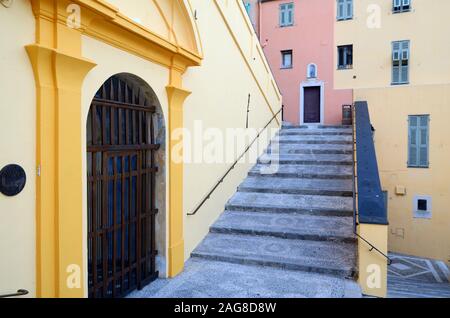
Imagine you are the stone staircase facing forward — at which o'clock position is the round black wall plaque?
The round black wall plaque is roughly at 1 o'clock from the stone staircase.

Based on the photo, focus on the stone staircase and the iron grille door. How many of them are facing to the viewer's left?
0

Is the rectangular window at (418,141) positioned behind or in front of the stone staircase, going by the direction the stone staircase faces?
behind

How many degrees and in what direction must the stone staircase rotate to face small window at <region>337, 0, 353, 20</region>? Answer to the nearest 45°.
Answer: approximately 180°

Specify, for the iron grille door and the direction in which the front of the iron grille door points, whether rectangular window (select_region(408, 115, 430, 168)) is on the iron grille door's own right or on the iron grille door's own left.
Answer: on the iron grille door's own left

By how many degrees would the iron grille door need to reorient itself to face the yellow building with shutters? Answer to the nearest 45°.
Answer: approximately 90° to its left

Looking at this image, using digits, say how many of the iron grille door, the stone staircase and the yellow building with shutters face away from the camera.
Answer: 0

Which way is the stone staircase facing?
toward the camera

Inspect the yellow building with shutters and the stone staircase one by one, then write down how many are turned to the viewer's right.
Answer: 0

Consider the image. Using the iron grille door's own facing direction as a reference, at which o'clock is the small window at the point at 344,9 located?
The small window is roughly at 9 o'clock from the iron grille door.

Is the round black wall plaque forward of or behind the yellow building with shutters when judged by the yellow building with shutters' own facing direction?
forward

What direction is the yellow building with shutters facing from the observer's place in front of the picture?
facing the viewer and to the left of the viewer
